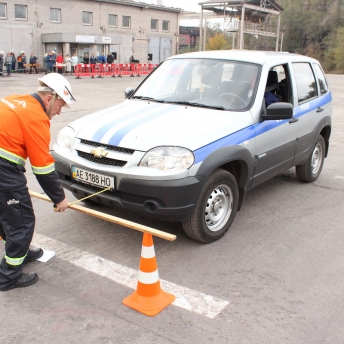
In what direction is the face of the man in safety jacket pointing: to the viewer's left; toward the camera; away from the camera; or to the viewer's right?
to the viewer's right

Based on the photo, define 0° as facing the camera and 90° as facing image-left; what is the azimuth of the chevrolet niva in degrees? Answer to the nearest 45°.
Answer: approximately 45°

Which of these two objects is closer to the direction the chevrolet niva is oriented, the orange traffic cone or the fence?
the orange traffic cone

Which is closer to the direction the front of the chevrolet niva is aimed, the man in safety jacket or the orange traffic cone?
the man in safety jacket

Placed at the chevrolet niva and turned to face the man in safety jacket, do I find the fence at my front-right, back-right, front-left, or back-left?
back-right

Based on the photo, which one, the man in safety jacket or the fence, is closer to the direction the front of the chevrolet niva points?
the man in safety jacket

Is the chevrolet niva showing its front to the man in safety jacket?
yes

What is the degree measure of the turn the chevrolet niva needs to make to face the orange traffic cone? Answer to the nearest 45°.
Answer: approximately 45° to its left

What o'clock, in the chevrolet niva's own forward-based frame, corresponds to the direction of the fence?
The fence is roughly at 4 o'clock from the chevrolet niva.
